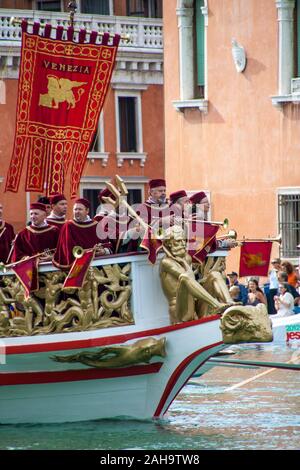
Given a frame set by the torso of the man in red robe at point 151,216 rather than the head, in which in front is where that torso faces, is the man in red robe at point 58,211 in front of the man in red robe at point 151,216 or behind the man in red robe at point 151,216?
behind

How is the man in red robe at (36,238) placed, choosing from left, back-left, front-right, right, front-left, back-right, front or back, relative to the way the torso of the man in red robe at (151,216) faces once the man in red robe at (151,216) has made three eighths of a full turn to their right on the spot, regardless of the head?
front

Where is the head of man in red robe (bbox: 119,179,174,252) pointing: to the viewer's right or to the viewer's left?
to the viewer's right

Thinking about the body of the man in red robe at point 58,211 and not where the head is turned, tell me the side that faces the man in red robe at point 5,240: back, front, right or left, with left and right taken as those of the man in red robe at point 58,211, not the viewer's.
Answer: right

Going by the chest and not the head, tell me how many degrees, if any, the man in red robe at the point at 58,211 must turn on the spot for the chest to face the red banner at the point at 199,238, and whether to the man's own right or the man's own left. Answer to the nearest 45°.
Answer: approximately 45° to the man's own left

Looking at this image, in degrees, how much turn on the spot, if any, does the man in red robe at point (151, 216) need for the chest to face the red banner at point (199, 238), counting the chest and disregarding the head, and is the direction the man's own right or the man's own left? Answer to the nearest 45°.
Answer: approximately 45° to the man's own left

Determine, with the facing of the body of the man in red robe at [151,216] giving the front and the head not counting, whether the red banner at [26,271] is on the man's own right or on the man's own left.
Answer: on the man's own right
